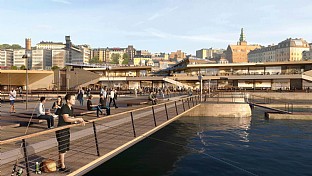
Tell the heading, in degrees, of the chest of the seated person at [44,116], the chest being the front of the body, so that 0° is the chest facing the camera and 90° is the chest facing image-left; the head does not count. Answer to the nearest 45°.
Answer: approximately 270°

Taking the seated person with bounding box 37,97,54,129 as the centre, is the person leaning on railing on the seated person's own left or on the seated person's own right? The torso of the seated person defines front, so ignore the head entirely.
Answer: on the seated person's own right

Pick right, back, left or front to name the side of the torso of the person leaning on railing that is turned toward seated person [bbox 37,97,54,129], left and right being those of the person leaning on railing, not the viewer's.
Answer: left

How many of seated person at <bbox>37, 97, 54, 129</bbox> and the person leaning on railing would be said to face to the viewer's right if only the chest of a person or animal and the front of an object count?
2

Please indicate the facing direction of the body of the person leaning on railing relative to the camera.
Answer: to the viewer's right
